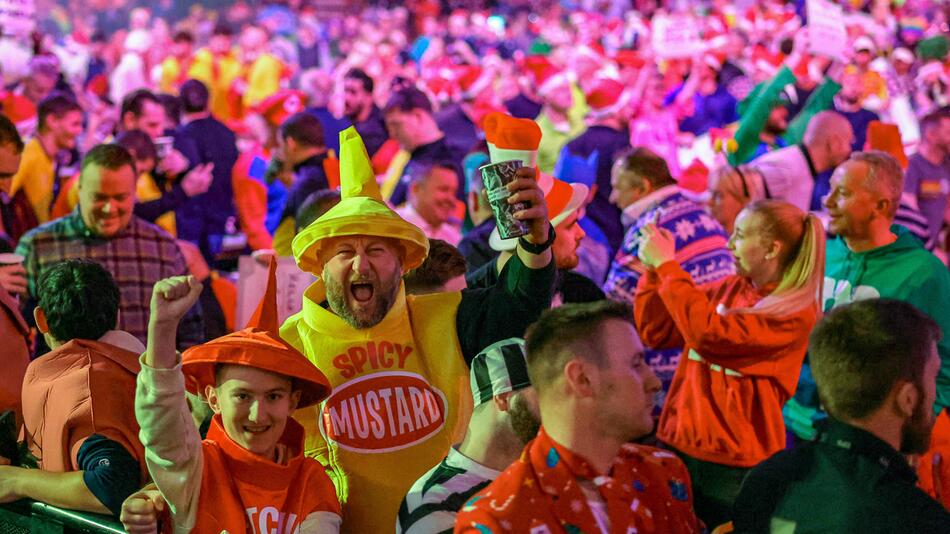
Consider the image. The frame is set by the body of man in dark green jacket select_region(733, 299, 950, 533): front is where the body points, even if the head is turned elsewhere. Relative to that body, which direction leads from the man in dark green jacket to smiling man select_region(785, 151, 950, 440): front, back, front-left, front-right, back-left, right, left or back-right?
front-left

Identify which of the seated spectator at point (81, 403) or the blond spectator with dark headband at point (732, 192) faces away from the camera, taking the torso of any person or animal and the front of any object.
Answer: the seated spectator at point (81, 403)

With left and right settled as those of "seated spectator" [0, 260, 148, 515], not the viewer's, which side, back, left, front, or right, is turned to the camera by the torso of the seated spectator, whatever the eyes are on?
back

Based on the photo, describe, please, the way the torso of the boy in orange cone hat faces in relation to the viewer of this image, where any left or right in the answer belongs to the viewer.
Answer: facing the viewer

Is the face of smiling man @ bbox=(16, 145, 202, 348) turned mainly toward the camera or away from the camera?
toward the camera

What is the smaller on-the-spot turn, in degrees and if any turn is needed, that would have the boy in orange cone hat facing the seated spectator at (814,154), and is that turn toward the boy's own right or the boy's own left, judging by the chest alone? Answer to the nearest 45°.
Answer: approximately 135° to the boy's own left

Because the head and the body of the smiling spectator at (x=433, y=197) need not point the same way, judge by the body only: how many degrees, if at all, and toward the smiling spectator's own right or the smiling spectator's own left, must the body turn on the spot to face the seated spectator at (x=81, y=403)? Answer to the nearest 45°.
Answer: approximately 90° to the smiling spectator's own right

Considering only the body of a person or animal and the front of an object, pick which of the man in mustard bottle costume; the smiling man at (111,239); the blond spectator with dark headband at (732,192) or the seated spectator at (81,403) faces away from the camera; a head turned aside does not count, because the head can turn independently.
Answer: the seated spectator at (81,403)

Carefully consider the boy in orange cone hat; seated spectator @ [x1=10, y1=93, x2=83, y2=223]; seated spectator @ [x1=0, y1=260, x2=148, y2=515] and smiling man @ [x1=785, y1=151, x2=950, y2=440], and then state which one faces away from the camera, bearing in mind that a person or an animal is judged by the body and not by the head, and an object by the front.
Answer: seated spectator @ [x1=0, y1=260, x2=148, y2=515]

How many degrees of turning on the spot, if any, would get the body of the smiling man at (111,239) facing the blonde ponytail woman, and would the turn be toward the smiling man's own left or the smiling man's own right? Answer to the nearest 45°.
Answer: approximately 45° to the smiling man's own left

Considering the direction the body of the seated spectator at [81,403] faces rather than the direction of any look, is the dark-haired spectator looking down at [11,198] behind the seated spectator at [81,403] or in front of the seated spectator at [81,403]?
in front

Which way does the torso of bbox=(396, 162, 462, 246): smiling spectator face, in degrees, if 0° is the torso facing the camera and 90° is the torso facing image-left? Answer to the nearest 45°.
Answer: approximately 315°

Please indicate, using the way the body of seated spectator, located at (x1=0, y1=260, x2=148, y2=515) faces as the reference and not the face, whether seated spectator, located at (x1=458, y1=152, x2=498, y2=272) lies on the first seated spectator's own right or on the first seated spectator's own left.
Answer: on the first seated spectator's own right

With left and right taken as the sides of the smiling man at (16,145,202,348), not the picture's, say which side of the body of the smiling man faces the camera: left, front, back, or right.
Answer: front
